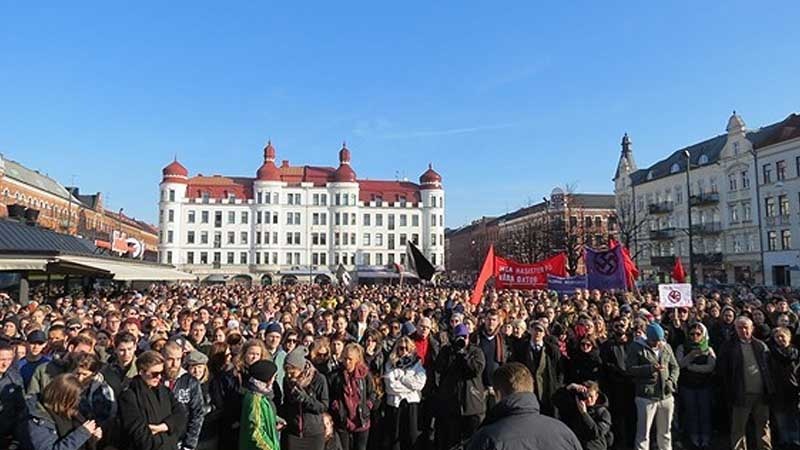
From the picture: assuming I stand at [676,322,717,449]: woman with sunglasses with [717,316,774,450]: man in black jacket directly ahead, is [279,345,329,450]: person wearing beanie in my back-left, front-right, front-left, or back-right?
back-right

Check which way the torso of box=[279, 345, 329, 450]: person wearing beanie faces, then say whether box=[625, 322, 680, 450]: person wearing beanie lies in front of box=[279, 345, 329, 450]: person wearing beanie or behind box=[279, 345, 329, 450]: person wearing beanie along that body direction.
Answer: behind

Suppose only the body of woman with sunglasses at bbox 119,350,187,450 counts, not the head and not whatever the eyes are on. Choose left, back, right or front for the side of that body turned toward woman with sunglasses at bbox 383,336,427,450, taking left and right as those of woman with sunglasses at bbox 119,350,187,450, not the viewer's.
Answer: left

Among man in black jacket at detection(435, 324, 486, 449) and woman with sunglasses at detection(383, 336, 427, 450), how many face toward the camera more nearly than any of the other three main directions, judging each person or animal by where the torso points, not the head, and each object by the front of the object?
2

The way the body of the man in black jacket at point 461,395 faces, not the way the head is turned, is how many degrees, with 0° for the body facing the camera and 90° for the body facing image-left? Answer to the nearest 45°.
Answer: approximately 0°

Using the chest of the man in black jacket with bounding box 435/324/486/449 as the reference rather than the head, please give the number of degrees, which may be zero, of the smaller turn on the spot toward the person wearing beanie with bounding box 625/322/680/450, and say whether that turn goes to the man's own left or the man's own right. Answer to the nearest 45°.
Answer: approximately 90° to the man's own left

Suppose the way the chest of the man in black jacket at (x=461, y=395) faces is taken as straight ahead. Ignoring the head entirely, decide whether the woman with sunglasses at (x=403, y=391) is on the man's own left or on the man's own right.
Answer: on the man's own right

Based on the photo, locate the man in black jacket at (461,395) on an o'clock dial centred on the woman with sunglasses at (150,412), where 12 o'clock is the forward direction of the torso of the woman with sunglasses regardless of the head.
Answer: The man in black jacket is roughly at 10 o'clock from the woman with sunglasses.

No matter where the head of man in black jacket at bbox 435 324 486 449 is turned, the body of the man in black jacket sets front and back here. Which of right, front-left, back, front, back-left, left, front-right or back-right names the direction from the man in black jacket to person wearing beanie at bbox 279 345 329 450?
front-right

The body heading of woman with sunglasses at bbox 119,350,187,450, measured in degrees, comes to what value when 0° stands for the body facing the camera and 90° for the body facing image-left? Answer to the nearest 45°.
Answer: approximately 315°

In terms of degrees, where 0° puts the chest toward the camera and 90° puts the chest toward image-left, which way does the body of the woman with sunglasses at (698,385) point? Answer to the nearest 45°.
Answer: approximately 0°
